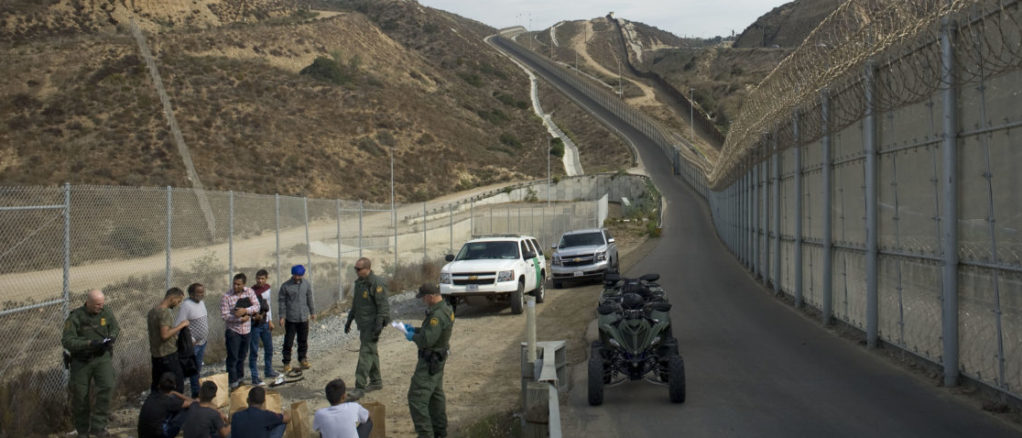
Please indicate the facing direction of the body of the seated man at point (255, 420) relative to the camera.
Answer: away from the camera

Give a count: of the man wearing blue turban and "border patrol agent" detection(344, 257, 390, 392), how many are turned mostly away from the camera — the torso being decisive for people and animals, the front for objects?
0

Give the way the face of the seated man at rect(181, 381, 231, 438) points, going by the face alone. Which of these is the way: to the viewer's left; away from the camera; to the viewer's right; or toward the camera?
away from the camera

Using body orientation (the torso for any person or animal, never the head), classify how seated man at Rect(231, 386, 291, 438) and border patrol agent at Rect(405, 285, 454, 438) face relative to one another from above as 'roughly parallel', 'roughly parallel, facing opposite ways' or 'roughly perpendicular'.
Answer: roughly perpendicular

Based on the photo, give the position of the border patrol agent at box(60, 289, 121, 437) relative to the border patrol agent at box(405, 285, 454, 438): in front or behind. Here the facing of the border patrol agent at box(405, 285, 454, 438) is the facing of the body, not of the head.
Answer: in front

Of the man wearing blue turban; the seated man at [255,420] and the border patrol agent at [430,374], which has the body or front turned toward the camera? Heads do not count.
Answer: the man wearing blue turban

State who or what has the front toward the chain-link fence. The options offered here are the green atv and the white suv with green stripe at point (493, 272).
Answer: the white suv with green stripe

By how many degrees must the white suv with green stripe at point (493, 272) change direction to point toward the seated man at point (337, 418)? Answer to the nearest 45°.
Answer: approximately 45° to its left

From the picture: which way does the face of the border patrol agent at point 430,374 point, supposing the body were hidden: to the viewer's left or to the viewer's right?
to the viewer's left

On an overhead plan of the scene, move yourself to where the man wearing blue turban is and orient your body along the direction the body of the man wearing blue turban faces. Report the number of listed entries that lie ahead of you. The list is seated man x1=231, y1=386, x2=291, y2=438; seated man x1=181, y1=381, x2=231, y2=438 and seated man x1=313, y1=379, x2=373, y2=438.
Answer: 3

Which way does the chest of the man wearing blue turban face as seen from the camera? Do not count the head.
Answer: toward the camera

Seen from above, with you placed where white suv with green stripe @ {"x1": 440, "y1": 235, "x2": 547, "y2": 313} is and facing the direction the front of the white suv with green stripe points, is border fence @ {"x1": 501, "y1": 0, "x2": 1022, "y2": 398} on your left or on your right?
on your left

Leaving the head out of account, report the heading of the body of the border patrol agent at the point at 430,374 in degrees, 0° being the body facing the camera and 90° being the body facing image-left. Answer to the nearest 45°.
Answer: approximately 90°

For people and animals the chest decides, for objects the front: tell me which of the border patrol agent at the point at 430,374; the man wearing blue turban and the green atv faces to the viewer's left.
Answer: the border patrol agent
